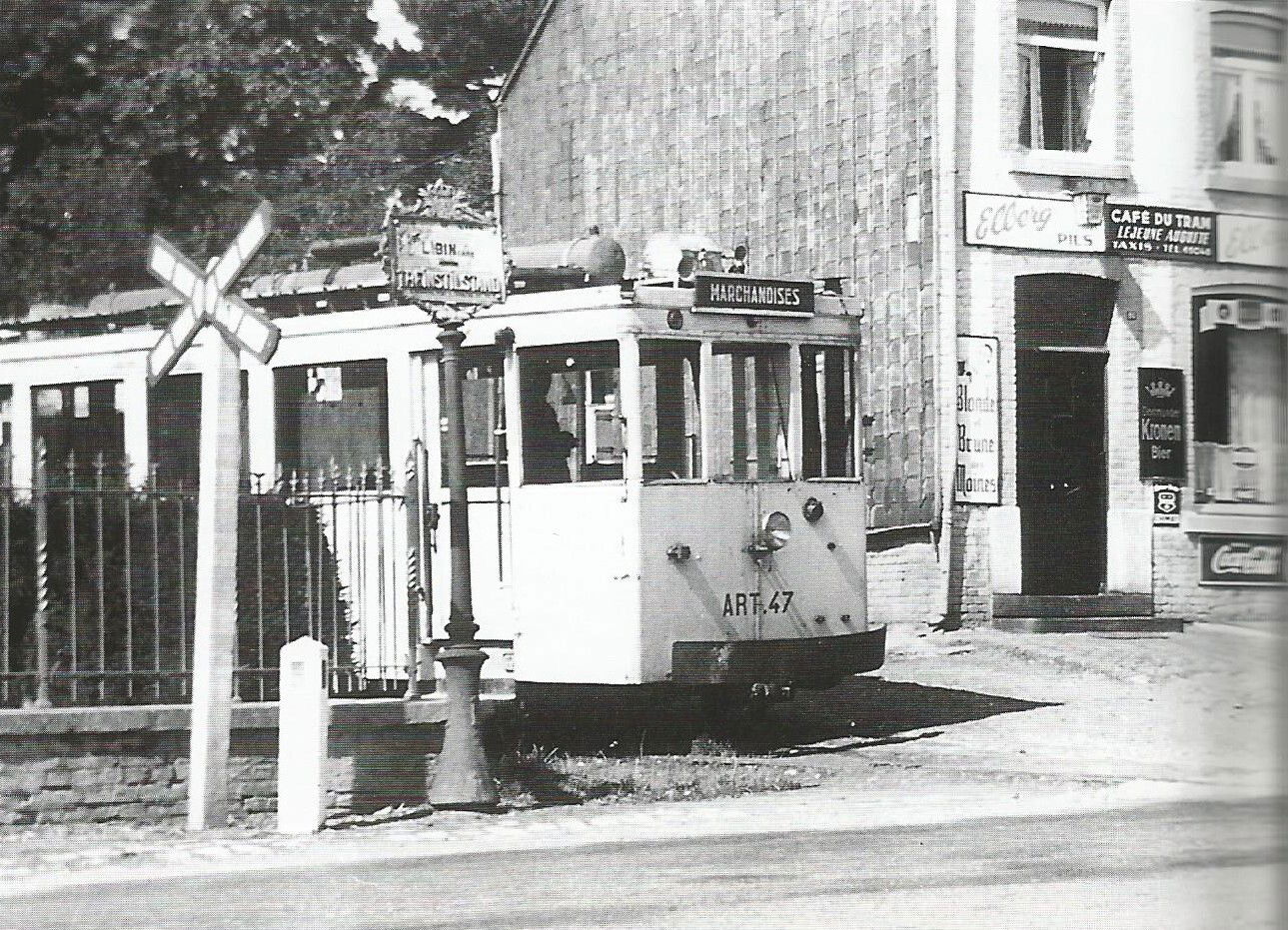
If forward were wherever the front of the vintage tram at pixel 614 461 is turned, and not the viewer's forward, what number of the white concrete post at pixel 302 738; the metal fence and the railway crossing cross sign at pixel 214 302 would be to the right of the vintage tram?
3

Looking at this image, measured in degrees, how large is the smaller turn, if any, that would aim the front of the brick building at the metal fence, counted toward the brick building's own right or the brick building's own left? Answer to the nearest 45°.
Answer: approximately 90° to the brick building's own right

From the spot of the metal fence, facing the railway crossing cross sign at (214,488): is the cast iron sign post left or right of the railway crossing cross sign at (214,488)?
left

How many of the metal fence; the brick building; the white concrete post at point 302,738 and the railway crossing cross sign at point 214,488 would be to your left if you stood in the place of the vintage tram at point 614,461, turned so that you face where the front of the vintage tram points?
1

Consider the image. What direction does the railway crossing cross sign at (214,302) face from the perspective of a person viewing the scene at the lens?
facing the viewer

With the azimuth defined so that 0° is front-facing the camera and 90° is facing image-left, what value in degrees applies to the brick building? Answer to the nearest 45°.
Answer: approximately 315°

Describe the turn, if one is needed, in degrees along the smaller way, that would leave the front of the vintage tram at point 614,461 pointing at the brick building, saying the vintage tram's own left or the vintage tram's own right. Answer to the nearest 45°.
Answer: approximately 90° to the vintage tram's own left

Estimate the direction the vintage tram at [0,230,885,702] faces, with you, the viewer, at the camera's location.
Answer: facing the viewer and to the right of the viewer

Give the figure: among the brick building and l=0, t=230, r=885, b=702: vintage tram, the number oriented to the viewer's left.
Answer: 0

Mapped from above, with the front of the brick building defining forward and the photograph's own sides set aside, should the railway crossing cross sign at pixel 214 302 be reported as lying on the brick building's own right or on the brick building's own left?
on the brick building's own right

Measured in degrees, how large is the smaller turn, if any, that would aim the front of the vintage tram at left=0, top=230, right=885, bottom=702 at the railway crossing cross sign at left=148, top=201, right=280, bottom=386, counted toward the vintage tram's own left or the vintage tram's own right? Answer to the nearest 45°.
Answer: approximately 90° to the vintage tram's own right

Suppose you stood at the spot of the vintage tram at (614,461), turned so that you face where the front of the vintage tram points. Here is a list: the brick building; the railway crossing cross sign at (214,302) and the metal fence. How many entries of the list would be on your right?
2

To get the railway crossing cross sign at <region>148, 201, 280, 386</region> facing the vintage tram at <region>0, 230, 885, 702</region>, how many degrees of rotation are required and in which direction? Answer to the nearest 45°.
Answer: approximately 135° to its left
